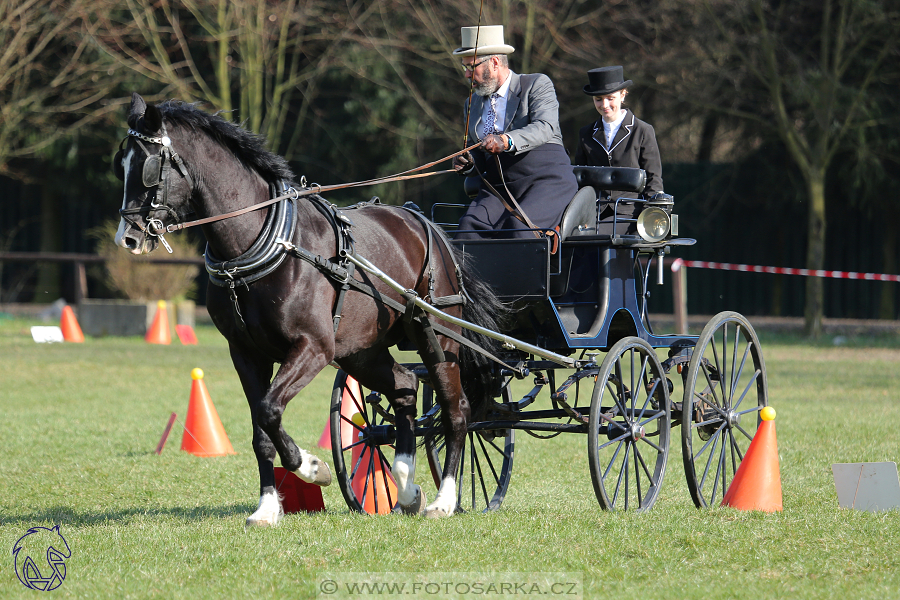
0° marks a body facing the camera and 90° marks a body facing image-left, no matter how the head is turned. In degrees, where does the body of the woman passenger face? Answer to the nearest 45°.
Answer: approximately 45°

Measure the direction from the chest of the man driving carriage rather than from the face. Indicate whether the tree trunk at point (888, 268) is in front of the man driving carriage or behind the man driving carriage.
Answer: behind

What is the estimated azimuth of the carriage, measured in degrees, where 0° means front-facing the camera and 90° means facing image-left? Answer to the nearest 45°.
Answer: approximately 45°

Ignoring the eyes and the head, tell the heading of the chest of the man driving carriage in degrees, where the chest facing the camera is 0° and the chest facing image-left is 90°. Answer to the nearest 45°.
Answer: approximately 45°

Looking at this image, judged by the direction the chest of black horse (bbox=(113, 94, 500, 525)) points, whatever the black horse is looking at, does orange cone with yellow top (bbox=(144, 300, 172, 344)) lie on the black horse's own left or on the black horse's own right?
on the black horse's own right

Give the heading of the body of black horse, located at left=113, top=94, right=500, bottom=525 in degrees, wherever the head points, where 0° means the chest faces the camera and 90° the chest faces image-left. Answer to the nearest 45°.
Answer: approximately 45°
